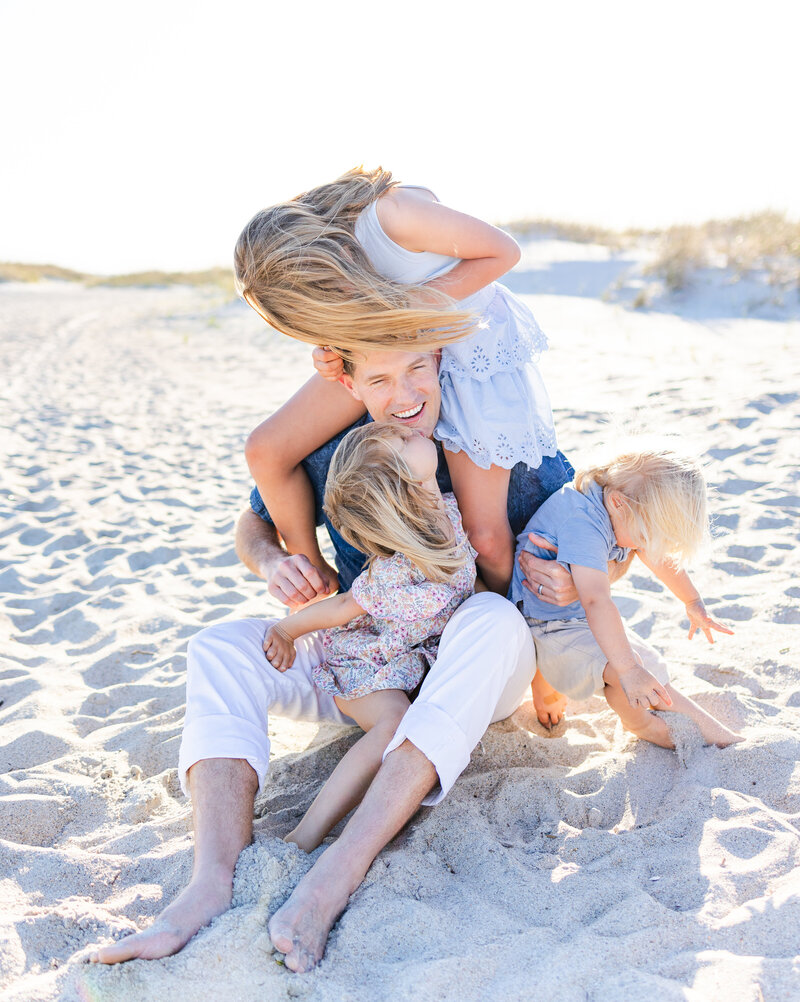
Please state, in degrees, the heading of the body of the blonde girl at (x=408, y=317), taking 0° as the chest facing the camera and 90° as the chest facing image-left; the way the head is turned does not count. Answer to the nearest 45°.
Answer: approximately 45°

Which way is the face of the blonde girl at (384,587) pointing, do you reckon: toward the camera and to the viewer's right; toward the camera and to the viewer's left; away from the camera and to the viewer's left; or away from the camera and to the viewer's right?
away from the camera and to the viewer's right
